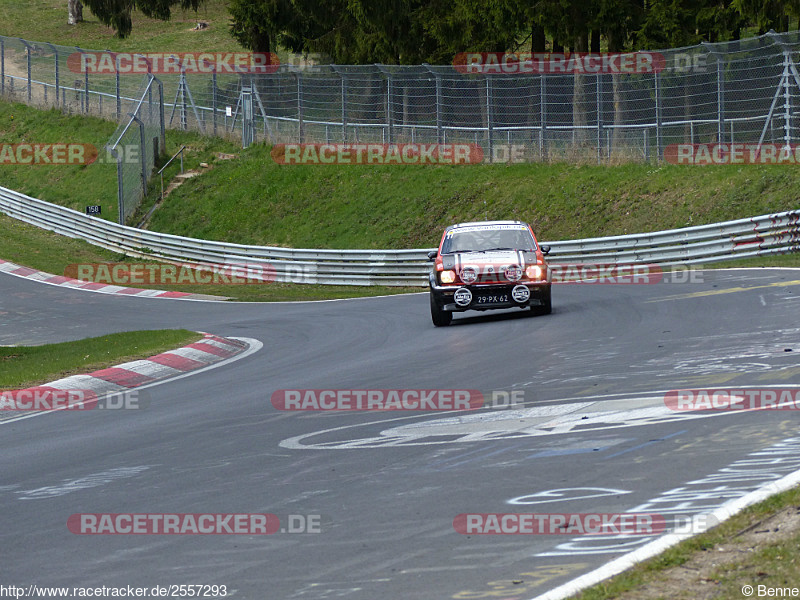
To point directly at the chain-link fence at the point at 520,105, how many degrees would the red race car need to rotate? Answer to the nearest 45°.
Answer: approximately 180°

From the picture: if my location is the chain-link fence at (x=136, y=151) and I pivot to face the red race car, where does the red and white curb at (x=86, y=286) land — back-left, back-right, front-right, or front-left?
front-right

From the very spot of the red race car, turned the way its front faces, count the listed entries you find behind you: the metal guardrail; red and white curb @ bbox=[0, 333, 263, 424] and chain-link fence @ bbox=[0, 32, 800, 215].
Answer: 2

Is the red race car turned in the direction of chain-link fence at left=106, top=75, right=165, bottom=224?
no

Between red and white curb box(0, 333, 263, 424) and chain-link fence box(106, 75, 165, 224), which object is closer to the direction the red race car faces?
the red and white curb

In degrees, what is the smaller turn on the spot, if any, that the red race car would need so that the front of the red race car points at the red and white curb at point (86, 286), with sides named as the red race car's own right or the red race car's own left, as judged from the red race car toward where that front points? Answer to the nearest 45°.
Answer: approximately 135° to the red race car's own right

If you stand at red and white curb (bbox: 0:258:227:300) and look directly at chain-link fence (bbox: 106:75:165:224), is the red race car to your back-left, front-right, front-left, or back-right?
back-right

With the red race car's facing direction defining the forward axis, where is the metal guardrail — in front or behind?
behind

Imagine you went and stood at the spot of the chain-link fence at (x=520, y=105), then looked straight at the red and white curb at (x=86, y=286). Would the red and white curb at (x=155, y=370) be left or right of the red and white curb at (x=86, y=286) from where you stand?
left

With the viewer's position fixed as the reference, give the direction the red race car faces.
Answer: facing the viewer

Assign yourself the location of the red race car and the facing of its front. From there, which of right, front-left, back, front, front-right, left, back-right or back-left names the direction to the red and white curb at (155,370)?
front-right
